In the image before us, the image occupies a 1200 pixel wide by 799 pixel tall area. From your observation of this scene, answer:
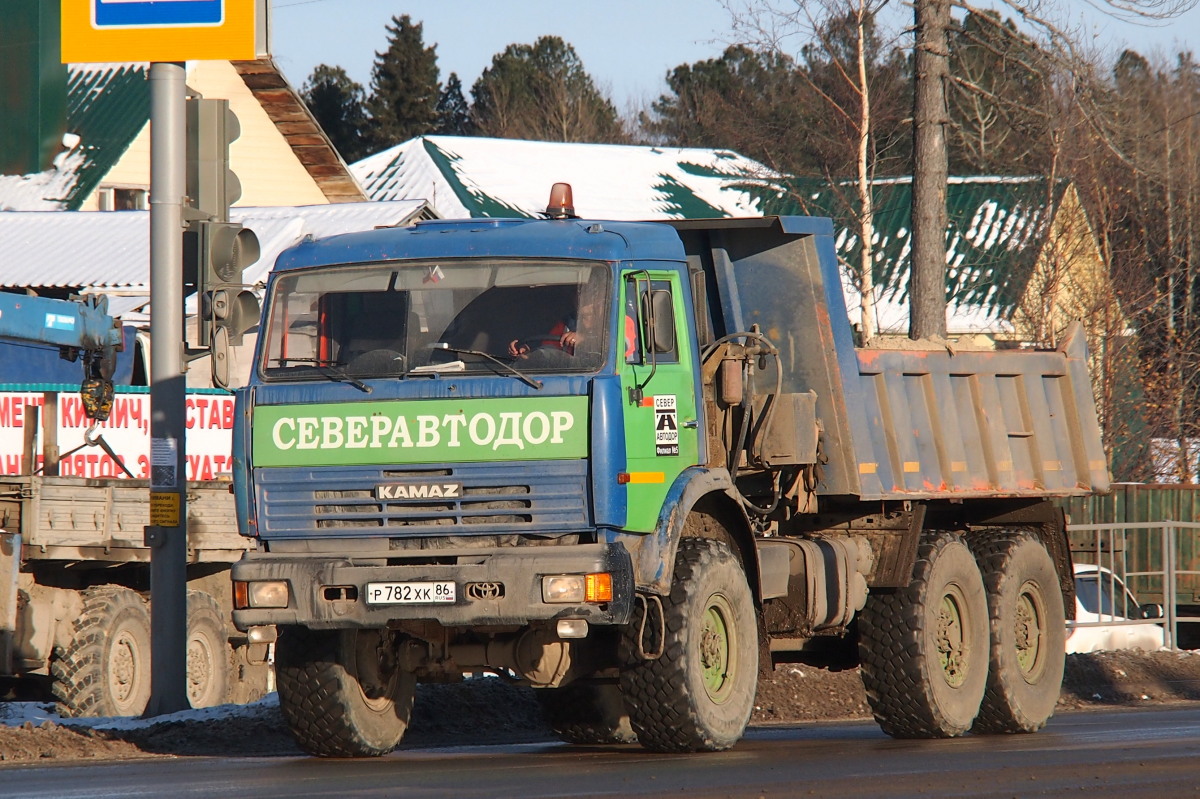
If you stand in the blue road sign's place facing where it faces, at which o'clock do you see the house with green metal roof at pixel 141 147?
The house with green metal roof is roughly at 6 o'clock from the blue road sign.

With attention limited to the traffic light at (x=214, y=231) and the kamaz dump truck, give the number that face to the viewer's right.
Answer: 1

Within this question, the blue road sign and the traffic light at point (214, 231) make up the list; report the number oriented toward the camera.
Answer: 1

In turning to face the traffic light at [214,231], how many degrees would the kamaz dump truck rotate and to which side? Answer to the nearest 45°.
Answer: approximately 90° to its right

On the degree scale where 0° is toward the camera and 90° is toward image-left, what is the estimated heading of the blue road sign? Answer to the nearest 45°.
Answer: approximately 0°

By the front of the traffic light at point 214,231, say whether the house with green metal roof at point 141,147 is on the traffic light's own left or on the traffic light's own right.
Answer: on the traffic light's own left

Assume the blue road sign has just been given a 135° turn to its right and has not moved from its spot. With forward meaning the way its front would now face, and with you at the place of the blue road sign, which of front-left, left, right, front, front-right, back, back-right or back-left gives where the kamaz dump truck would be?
back

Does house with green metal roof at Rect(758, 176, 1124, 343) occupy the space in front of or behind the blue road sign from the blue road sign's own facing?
behind

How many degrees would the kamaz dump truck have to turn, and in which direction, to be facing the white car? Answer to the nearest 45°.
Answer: approximately 180°

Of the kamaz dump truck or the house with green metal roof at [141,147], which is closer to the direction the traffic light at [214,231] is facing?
the kamaz dump truck

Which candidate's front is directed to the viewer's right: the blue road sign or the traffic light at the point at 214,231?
the traffic light

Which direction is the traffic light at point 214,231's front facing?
to the viewer's right
